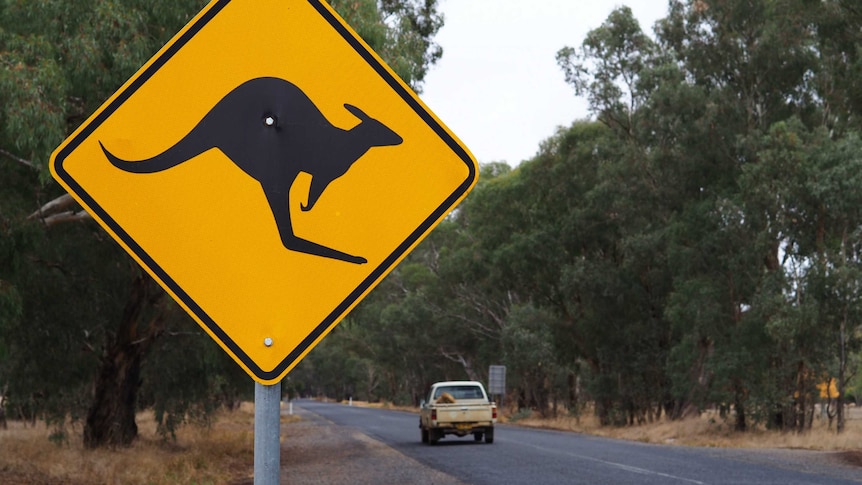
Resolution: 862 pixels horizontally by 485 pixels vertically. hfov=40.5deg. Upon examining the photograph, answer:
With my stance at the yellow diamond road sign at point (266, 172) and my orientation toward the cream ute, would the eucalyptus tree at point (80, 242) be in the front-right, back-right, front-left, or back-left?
front-left

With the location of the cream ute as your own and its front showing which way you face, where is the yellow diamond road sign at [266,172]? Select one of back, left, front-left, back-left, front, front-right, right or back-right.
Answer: back

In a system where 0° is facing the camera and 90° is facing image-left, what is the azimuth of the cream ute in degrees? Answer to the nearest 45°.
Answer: approximately 180°

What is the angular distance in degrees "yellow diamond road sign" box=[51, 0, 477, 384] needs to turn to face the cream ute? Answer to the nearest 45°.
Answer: approximately 180°

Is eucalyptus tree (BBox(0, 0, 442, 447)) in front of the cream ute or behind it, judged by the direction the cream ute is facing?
behind

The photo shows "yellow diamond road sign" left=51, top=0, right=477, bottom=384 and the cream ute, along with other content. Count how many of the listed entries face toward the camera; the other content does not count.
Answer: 1

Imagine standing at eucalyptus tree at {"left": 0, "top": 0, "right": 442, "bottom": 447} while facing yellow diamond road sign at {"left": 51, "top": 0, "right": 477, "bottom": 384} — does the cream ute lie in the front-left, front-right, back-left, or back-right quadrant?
back-left

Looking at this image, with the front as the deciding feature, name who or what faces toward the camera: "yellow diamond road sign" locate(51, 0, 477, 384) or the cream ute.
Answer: the yellow diamond road sign

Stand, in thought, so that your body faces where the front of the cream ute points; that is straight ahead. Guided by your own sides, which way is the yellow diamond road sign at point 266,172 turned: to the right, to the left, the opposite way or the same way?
the opposite way

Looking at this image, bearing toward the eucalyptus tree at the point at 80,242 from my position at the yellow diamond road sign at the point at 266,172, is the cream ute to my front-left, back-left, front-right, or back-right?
front-right

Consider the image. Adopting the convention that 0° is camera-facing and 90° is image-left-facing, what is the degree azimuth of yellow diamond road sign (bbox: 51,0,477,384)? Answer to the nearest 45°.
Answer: approximately 0°

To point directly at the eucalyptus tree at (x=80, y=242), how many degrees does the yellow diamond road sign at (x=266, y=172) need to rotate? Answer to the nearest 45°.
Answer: approximately 180°
